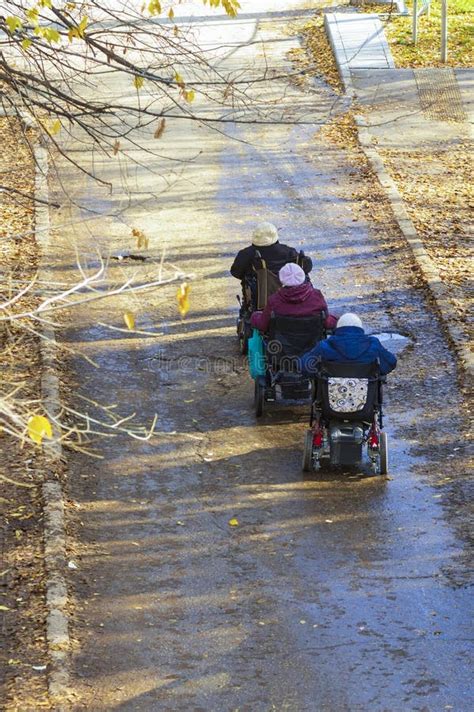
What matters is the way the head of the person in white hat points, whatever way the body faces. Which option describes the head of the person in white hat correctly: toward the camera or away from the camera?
away from the camera

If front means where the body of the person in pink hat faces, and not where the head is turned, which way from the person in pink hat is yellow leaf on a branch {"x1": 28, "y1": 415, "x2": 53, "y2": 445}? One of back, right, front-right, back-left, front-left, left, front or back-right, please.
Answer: back

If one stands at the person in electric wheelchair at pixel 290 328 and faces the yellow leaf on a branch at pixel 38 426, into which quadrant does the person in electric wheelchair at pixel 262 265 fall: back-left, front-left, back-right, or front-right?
back-right

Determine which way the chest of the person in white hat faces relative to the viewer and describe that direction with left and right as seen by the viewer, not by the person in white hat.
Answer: facing away from the viewer

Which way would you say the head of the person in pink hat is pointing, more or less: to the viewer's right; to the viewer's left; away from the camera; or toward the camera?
away from the camera

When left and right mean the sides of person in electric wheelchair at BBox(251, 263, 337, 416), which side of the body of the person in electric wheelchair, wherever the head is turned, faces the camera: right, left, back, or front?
back

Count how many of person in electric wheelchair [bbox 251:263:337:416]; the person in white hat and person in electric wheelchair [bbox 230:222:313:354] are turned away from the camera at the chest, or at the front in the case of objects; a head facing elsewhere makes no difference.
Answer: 3

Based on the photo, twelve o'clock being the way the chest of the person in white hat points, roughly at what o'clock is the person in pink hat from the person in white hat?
The person in pink hat is roughly at 11 o'clock from the person in white hat.

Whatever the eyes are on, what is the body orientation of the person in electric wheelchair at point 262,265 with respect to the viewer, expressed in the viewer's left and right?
facing away from the viewer

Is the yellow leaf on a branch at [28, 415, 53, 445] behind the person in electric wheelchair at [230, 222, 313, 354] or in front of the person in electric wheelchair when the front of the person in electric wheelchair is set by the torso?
behind

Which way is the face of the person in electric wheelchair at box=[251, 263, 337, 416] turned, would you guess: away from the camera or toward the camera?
away from the camera

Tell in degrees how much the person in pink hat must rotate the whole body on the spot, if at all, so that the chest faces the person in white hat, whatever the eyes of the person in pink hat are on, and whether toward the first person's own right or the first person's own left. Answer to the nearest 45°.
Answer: approximately 135° to the first person's own right

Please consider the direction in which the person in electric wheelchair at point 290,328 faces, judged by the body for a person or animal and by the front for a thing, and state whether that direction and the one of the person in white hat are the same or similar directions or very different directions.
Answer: same or similar directions
